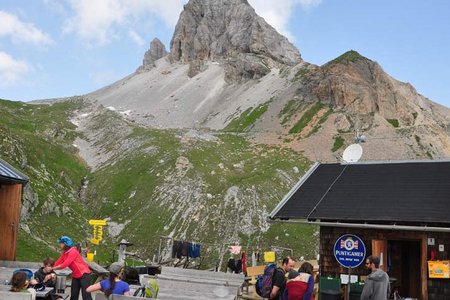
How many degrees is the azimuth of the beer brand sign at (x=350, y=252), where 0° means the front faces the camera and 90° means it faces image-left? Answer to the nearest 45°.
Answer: approximately 0°

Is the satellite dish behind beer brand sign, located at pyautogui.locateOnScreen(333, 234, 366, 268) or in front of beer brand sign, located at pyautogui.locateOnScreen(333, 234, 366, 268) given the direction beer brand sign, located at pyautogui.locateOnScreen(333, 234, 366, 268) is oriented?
behind

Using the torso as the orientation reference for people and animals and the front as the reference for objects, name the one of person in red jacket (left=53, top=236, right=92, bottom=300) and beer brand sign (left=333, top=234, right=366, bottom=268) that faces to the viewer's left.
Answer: the person in red jacket

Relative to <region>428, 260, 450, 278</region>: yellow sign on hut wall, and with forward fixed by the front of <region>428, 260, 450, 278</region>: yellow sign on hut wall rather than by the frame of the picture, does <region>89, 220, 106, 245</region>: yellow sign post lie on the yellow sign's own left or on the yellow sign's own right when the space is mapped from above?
on the yellow sign's own right

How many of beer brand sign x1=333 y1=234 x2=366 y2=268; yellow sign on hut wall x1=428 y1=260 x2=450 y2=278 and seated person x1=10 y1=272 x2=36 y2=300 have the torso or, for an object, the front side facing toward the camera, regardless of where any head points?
2

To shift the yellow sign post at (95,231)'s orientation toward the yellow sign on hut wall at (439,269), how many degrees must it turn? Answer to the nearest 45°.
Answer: approximately 45° to its left

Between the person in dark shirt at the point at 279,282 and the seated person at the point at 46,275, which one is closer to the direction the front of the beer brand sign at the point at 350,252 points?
the person in dark shirt

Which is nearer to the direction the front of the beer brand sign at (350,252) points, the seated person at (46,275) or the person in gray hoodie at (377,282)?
the person in gray hoodie
